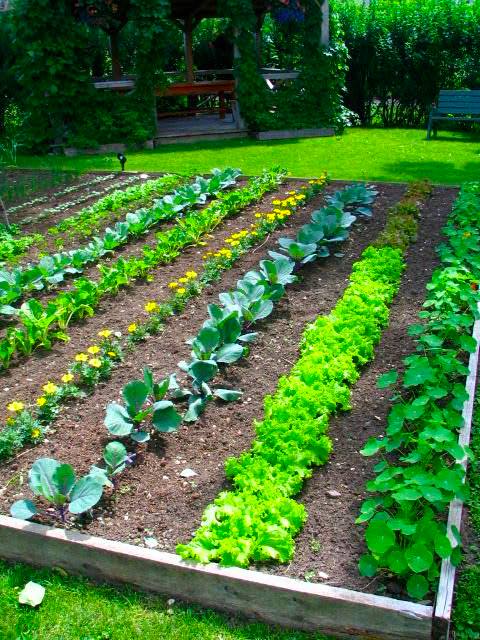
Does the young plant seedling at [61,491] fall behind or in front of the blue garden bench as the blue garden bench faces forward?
in front

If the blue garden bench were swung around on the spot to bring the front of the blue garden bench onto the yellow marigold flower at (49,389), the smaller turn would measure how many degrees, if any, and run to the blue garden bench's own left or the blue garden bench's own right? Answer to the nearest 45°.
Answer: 0° — it already faces it

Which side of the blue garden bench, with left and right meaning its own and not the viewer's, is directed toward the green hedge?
back

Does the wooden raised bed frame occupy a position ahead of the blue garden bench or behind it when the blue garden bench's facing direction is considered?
ahead

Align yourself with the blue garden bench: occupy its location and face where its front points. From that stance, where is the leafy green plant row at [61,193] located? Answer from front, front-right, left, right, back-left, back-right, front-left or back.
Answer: front-right
